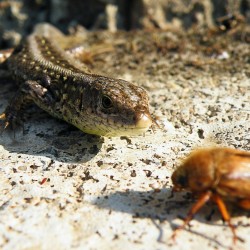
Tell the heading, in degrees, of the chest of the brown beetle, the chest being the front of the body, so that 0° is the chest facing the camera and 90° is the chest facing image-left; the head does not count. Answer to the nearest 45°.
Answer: approximately 90°

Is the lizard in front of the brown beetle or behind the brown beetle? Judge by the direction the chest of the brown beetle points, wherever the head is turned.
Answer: in front

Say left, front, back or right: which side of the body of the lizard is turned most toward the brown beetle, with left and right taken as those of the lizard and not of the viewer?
front

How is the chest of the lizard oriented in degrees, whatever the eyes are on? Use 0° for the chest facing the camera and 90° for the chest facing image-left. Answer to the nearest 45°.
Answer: approximately 315°

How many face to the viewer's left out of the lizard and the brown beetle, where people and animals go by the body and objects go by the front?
1

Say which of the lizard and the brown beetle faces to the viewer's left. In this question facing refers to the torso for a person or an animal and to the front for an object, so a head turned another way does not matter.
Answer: the brown beetle

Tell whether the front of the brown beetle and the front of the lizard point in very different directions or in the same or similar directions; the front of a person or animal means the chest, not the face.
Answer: very different directions
